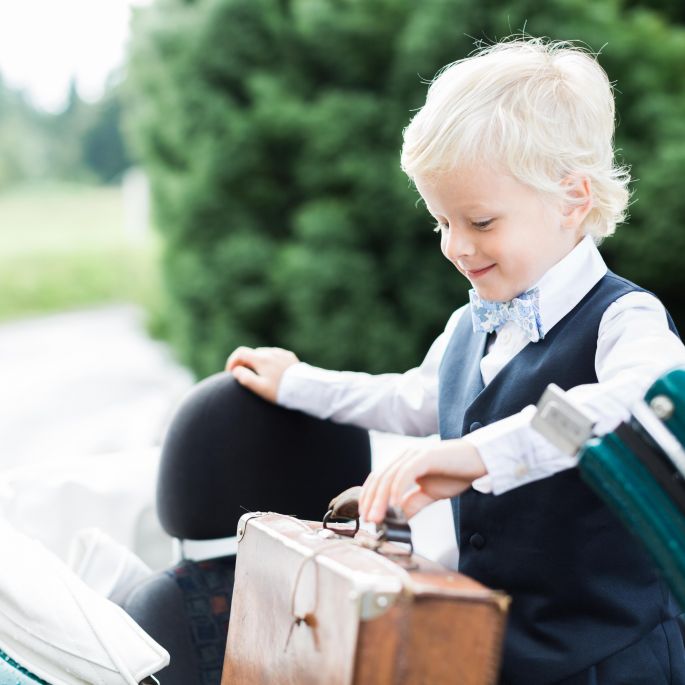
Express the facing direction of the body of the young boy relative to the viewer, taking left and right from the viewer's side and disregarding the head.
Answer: facing the viewer and to the left of the viewer

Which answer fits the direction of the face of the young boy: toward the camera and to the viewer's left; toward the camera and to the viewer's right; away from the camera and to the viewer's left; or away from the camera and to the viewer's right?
toward the camera and to the viewer's left

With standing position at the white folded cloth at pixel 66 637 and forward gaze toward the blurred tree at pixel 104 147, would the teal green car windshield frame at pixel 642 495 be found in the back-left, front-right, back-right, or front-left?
back-right

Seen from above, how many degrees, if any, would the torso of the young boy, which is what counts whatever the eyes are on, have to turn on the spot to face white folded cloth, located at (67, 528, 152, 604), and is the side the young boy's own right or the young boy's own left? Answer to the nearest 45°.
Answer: approximately 90° to the young boy's own right

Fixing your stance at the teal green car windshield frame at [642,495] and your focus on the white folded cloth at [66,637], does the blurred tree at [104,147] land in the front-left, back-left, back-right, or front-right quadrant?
front-right

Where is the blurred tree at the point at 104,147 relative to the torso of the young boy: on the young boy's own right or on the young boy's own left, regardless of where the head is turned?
on the young boy's own right

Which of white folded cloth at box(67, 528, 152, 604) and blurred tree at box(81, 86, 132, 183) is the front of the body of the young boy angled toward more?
the white folded cloth
